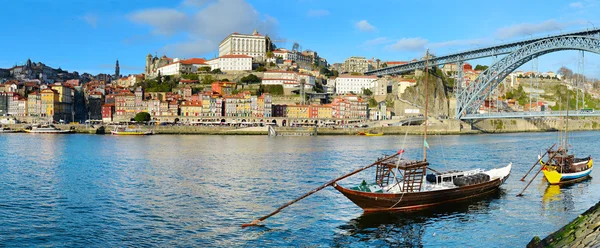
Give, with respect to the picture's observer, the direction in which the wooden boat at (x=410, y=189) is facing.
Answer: facing away from the viewer and to the right of the viewer

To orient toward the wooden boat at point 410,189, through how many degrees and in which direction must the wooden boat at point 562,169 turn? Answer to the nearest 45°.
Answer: approximately 180°

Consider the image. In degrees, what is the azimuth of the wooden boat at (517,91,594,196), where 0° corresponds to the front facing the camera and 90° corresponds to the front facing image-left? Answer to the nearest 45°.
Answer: approximately 225°

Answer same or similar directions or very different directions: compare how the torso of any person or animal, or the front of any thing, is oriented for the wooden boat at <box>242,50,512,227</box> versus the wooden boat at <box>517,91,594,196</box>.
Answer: same or similar directions

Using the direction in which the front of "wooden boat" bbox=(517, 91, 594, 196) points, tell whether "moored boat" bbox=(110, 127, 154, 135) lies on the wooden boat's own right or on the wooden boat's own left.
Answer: on the wooden boat's own left

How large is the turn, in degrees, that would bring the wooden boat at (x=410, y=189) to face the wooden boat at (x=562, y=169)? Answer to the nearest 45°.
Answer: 0° — it already faces it

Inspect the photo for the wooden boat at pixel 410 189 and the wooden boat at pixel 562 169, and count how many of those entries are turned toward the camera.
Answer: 0
